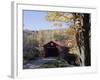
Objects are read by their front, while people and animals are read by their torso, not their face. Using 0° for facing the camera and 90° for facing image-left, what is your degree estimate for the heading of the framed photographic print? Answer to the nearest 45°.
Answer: approximately 315°
